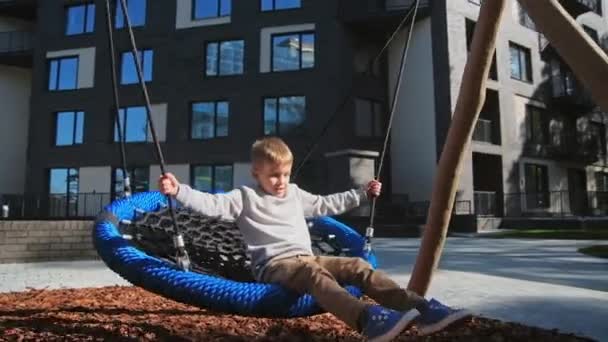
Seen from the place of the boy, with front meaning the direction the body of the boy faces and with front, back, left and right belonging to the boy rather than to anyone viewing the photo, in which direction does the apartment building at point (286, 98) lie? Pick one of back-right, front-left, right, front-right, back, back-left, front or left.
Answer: back-left

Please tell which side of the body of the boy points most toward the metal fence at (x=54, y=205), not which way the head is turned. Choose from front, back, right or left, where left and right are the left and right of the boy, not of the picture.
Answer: back

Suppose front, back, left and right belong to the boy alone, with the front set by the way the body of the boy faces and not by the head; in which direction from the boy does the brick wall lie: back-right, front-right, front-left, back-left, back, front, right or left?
back

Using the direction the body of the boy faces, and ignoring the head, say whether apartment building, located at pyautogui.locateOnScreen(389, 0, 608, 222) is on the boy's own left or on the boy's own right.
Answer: on the boy's own left

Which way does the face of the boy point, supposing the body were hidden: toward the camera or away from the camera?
toward the camera

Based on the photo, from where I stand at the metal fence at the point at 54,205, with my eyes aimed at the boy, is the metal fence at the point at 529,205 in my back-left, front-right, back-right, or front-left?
front-left

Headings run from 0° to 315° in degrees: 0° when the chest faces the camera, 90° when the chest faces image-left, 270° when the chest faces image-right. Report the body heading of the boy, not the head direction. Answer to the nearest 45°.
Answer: approximately 315°

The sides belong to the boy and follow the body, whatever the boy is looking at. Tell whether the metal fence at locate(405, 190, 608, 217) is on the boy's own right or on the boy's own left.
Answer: on the boy's own left
